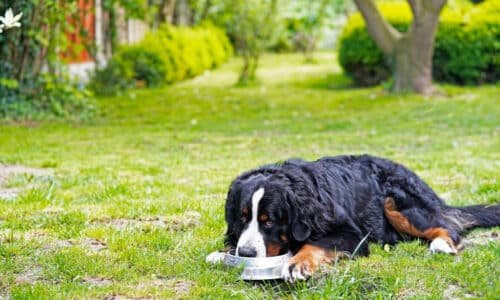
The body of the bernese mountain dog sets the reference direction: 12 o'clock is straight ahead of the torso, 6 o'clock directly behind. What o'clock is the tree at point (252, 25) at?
The tree is roughly at 4 o'clock from the bernese mountain dog.

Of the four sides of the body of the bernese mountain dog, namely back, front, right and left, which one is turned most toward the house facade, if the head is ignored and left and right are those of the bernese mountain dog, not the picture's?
right

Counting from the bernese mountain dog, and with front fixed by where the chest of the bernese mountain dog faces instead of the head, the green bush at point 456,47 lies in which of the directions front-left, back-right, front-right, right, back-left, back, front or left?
back-right

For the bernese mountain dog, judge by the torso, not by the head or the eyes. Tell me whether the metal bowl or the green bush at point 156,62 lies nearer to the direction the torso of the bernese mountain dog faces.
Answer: the metal bowl

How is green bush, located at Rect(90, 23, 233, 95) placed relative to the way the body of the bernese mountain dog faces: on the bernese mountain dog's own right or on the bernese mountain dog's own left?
on the bernese mountain dog's own right

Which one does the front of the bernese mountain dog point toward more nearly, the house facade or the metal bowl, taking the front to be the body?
the metal bowl
